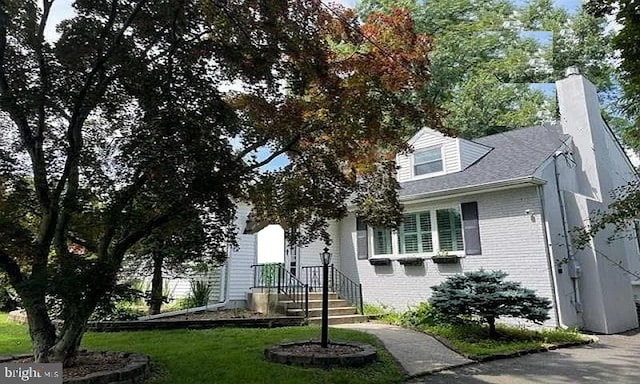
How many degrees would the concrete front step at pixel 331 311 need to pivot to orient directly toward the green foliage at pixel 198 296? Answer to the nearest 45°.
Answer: approximately 90° to its right

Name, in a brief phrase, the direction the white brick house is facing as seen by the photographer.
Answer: facing the viewer and to the left of the viewer

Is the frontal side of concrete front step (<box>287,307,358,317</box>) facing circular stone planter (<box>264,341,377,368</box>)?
yes

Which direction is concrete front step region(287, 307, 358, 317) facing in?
toward the camera

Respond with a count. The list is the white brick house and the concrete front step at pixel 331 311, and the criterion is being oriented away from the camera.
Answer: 0

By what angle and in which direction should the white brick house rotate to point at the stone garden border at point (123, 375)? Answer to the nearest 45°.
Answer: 0° — it already faces it

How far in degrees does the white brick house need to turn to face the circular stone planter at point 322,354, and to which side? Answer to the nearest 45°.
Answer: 0° — it already faces it

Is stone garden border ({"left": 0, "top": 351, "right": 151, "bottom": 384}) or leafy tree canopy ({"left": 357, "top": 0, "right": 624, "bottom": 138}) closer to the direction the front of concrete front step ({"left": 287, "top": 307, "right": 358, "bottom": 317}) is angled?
the stone garden border

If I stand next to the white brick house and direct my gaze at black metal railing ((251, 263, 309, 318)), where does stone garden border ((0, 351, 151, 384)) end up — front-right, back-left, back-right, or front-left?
front-left
